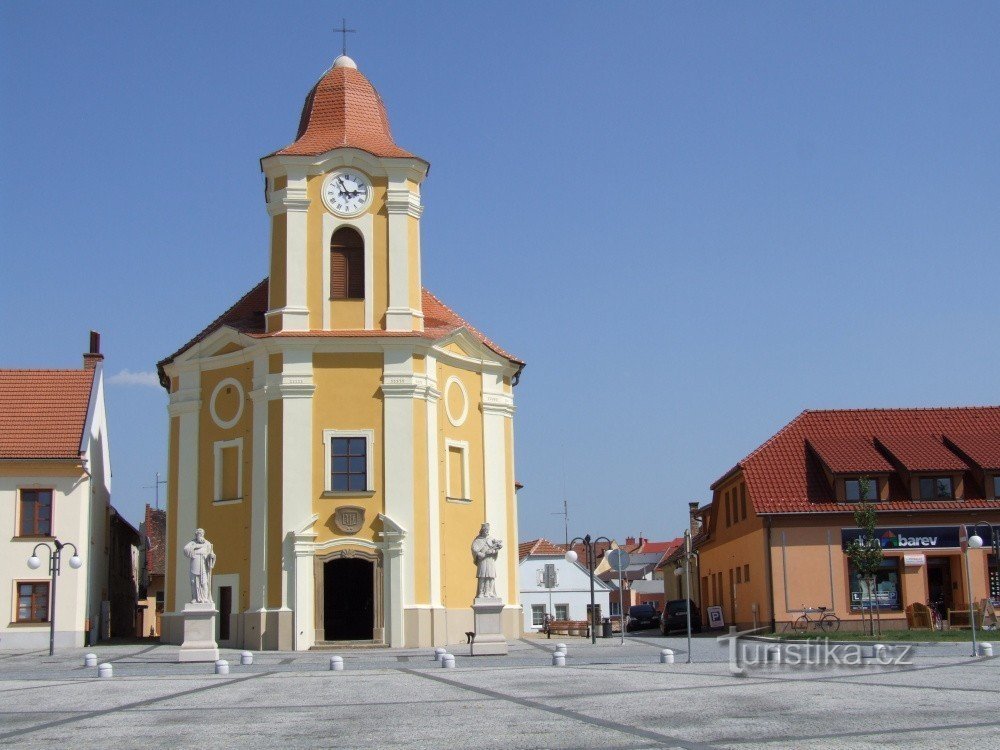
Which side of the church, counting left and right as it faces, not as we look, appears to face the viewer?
front

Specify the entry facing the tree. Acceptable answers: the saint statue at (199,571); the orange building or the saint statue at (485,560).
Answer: the orange building

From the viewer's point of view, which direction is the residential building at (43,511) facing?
toward the camera

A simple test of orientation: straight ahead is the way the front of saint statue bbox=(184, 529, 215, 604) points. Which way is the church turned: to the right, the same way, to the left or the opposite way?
the same way

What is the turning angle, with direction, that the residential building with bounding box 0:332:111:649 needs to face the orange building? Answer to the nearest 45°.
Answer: approximately 90° to its left

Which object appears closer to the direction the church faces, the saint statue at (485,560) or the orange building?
the saint statue

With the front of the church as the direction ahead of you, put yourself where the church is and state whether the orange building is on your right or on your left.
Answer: on your left

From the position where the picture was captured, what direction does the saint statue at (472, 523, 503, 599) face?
facing the viewer

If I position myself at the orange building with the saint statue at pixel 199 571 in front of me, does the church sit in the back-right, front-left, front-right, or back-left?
front-right

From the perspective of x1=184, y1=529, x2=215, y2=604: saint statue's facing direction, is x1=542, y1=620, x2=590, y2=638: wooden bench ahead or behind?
behind

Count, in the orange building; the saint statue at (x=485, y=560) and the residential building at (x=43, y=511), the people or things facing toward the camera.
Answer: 3

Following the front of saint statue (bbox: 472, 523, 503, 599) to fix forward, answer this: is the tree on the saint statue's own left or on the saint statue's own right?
on the saint statue's own left

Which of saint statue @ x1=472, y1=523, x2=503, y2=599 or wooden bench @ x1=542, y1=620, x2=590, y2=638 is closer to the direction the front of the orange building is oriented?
the saint statue

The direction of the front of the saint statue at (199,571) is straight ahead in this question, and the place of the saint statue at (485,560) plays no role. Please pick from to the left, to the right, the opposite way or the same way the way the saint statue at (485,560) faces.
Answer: the same way
